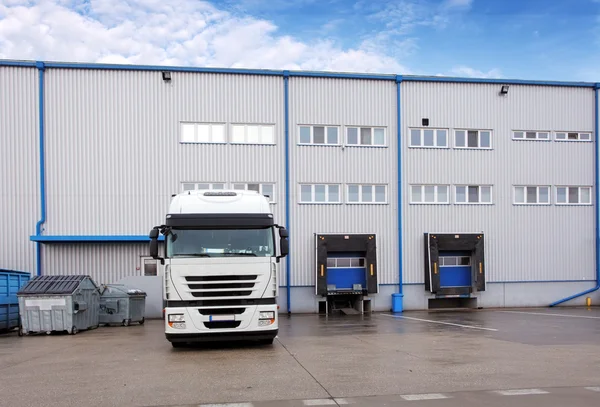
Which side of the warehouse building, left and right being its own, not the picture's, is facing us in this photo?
front

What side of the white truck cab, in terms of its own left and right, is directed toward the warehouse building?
back

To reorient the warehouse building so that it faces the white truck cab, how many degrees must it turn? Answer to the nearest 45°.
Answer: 0° — it already faces it

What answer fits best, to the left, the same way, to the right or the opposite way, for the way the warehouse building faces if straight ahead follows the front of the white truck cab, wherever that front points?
the same way

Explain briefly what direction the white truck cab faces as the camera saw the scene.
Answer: facing the viewer

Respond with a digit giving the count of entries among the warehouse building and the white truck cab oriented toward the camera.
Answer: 2
